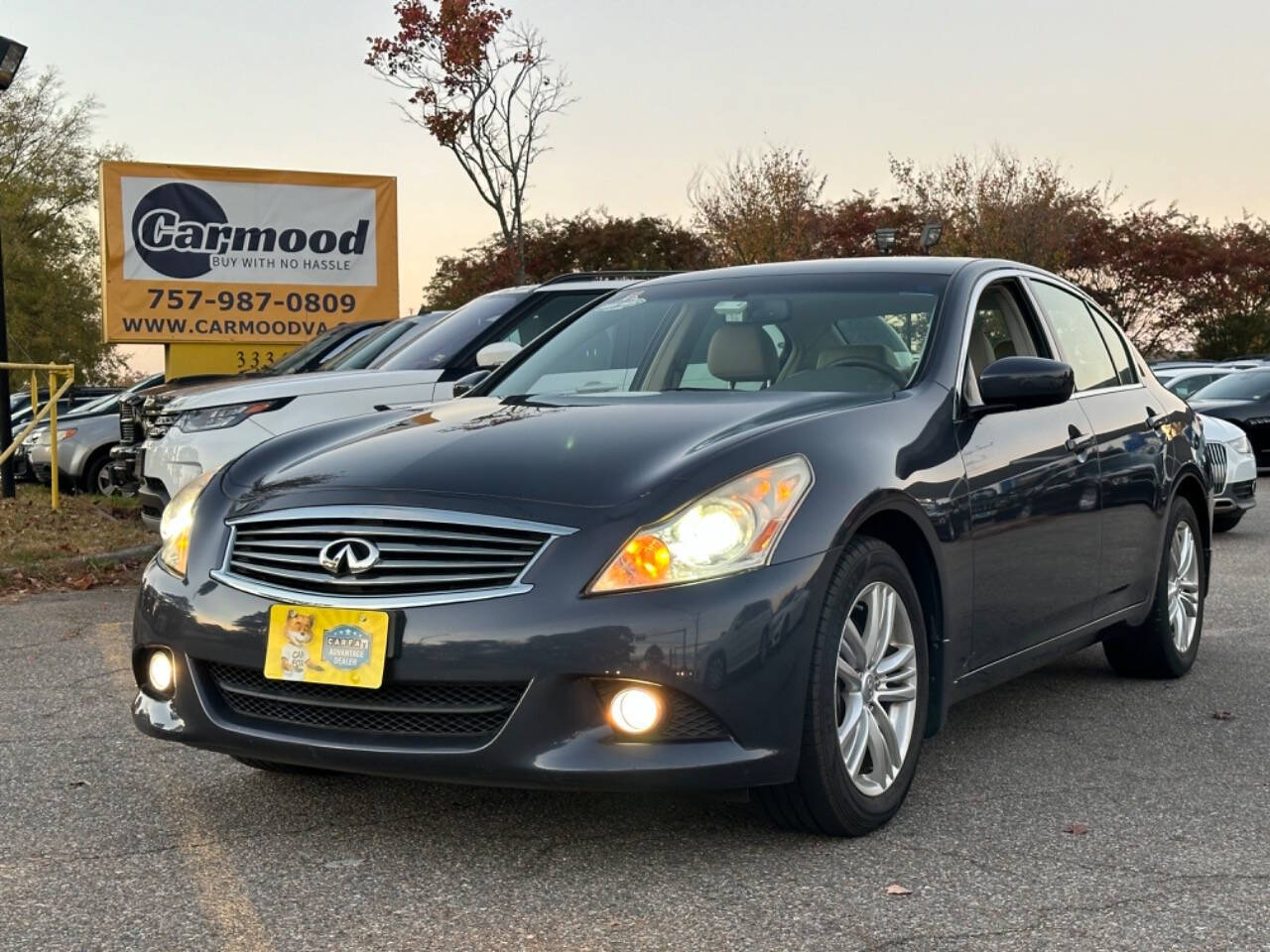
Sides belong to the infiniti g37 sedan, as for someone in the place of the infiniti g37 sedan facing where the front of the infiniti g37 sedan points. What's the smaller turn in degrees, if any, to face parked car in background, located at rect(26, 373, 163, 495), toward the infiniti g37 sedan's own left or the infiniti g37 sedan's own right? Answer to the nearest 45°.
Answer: approximately 90° to the infiniti g37 sedan's own right

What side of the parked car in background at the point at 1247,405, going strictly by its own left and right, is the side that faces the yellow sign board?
right

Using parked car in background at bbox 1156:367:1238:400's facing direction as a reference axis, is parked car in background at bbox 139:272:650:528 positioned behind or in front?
in front

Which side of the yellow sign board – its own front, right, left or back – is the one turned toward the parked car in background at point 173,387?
front

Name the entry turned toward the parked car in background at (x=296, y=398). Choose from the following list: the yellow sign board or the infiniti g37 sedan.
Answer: the yellow sign board

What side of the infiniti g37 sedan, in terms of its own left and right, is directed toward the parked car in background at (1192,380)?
back

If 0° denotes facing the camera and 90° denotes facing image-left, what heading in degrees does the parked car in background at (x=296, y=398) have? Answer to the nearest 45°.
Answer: approximately 45°

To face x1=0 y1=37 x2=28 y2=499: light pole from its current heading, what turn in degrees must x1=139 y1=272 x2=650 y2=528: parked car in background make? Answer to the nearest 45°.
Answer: approximately 90° to its right
